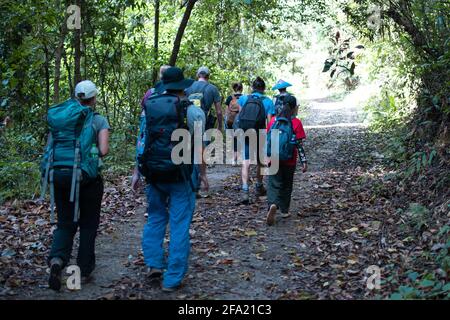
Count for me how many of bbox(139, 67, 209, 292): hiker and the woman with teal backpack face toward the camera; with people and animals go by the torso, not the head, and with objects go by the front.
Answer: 0

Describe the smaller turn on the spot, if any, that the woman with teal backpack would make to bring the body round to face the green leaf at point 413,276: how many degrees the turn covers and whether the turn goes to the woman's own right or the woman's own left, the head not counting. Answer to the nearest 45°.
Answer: approximately 45° to the woman's own right

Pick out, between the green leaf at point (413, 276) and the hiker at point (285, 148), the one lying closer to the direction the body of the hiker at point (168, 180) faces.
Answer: the hiker

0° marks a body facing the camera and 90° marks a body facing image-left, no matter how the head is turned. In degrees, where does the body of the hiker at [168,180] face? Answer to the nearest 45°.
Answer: approximately 225°

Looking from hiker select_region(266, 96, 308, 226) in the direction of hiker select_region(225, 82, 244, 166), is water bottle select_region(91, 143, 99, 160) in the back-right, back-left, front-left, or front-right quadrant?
back-left

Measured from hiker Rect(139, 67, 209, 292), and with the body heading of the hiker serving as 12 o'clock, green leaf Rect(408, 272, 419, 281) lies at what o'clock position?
The green leaf is roughly at 2 o'clock from the hiker.

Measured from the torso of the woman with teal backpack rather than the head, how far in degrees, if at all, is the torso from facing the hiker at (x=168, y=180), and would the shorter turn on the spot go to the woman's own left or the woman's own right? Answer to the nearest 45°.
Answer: approximately 45° to the woman's own right

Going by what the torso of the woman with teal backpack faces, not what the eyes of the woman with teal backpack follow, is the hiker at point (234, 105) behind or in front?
in front

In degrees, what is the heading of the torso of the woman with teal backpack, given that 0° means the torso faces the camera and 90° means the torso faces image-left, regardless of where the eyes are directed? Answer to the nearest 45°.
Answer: approximately 225°

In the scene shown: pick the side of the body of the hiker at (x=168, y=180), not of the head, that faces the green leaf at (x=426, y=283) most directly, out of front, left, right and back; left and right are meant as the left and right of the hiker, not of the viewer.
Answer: right

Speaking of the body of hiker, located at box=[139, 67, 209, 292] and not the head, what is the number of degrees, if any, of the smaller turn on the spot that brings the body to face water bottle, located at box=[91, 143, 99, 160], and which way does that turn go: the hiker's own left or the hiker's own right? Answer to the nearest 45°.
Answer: approximately 135° to the hiker's own left

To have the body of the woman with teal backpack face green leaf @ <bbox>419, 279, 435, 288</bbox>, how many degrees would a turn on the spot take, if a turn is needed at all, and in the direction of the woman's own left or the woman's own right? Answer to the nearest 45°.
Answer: approximately 90° to the woman's own right

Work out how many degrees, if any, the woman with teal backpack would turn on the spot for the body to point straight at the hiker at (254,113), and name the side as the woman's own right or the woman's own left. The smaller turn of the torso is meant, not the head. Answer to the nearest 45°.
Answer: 0° — they already face them
